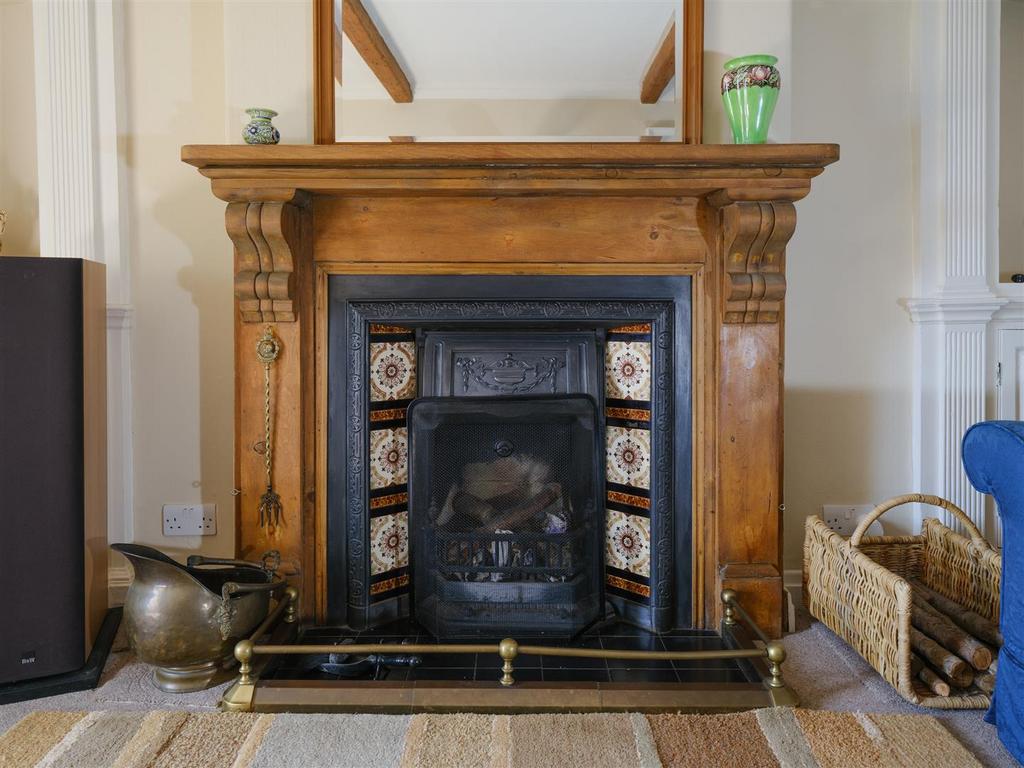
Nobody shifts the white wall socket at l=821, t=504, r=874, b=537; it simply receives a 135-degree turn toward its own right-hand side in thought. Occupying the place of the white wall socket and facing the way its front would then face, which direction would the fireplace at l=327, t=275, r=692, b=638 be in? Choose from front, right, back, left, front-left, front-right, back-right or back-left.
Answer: left

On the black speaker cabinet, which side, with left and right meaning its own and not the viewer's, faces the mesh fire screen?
left

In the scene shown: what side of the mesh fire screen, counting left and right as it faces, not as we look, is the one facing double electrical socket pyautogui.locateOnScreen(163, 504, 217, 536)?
right

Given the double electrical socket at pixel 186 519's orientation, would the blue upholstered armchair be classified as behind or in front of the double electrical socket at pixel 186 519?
in front

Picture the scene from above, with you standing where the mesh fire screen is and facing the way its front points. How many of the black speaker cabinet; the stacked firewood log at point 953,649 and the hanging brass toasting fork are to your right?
2

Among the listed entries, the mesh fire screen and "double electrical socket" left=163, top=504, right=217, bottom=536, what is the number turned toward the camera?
2

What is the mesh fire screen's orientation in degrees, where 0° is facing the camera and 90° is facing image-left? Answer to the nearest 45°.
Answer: approximately 0°
